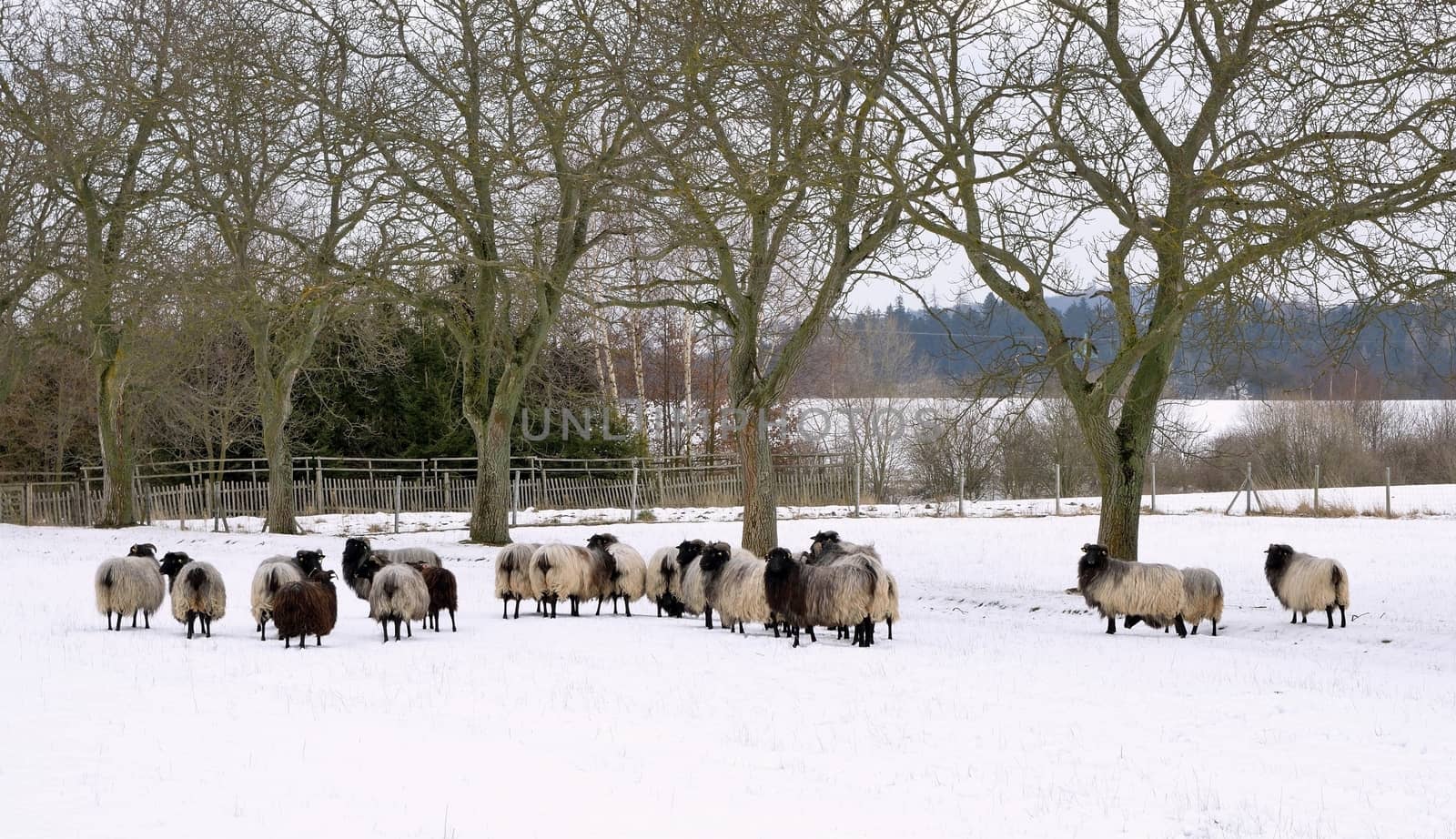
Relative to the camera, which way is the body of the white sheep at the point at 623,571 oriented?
to the viewer's left

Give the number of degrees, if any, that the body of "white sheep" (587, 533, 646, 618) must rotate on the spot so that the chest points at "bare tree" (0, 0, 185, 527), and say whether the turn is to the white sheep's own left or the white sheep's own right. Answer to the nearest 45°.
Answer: approximately 45° to the white sheep's own right

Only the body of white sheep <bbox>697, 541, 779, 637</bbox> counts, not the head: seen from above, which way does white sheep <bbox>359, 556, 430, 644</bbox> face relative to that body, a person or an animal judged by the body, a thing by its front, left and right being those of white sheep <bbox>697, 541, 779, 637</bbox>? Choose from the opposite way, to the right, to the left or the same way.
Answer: to the right

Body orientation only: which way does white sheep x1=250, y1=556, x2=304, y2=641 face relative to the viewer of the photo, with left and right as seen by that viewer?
facing away from the viewer and to the right of the viewer

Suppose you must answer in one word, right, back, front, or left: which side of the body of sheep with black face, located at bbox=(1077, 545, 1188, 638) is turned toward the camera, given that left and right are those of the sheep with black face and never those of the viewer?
left

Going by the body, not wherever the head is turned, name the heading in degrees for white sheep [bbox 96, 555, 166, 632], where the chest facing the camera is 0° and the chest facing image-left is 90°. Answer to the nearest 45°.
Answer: approximately 225°

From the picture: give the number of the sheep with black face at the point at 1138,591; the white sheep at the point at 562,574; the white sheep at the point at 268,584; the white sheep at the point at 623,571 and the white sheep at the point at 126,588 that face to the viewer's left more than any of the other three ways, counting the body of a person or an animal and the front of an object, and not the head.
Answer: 2

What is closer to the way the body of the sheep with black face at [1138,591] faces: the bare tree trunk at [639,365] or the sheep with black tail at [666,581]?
the sheep with black tail

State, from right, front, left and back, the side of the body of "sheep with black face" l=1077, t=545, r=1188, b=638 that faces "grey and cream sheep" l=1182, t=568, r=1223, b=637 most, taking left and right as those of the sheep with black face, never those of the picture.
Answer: back

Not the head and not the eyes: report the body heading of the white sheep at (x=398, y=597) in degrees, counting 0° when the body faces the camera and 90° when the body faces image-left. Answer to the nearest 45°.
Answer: approximately 135°
